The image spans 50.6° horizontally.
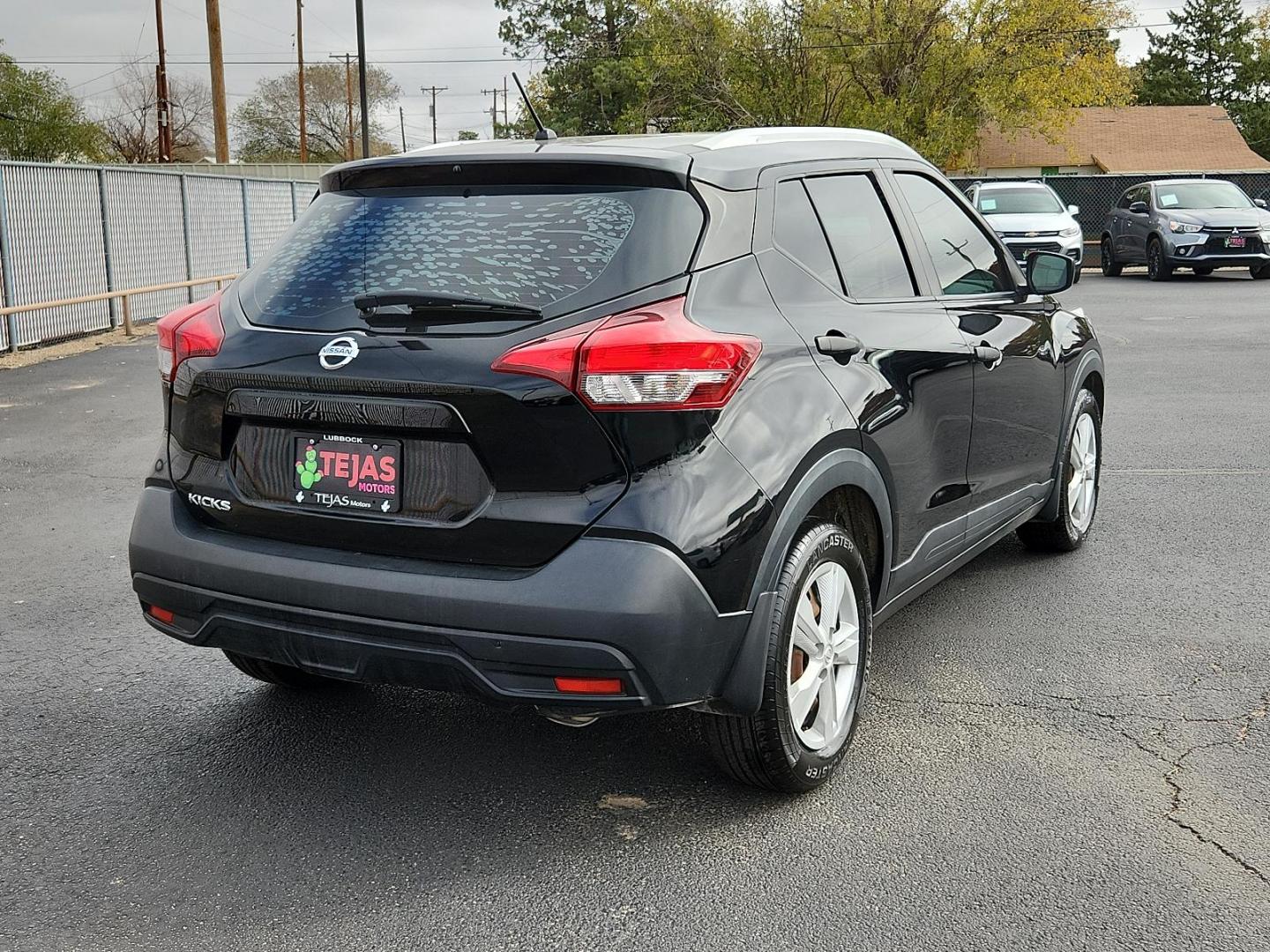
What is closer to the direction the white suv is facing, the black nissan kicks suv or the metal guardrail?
the black nissan kicks suv

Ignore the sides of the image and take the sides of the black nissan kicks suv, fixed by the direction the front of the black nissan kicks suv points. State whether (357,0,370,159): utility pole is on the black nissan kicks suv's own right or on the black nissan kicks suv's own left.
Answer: on the black nissan kicks suv's own left

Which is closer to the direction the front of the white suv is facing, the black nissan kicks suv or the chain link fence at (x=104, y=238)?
the black nissan kicks suv

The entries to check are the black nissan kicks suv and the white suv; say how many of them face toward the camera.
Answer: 1

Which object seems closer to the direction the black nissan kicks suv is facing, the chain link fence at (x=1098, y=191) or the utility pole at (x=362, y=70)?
the chain link fence

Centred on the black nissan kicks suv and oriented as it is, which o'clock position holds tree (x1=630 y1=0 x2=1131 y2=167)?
The tree is roughly at 11 o'clock from the black nissan kicks suv.

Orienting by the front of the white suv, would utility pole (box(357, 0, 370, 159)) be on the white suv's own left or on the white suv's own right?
on the white suv's own right

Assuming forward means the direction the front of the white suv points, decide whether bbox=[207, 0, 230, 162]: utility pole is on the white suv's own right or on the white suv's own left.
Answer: on the white suv's own right

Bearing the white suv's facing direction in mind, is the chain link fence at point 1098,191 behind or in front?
behind

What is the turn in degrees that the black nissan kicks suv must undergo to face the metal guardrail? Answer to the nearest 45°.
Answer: approximately 90° to its left

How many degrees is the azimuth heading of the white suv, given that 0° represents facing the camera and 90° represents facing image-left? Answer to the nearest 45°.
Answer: approximately 0°

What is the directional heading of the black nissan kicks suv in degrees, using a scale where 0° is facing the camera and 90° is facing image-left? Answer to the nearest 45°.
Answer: approximately 225°

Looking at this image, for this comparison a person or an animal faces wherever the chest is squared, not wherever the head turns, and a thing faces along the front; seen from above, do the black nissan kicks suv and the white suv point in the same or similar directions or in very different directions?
very different directions
